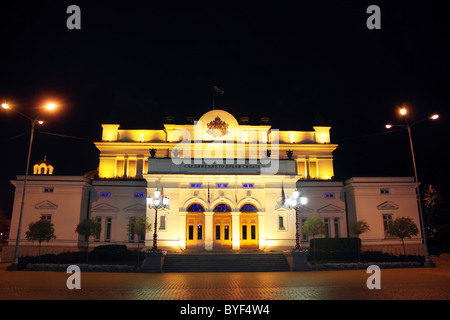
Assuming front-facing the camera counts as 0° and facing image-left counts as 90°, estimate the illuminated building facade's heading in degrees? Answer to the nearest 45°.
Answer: approximately 0°

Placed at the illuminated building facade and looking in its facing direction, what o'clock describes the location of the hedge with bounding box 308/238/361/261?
The hedge is roughly at 10 o'clock from the illuminated building facade.

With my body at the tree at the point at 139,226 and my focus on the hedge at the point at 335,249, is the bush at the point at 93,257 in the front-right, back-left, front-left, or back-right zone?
back-right

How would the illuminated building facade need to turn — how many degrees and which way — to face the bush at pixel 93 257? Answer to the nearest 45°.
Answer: approximately 45° to its right

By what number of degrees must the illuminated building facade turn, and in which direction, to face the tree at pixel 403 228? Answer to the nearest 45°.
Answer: approximately 90° to its left

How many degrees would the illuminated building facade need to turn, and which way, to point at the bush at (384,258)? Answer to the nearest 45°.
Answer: approximately 45° to its left

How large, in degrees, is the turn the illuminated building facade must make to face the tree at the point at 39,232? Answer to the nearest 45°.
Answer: approximately 90° to its right

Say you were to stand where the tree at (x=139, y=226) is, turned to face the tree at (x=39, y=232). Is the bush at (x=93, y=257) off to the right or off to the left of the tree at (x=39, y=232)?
left
